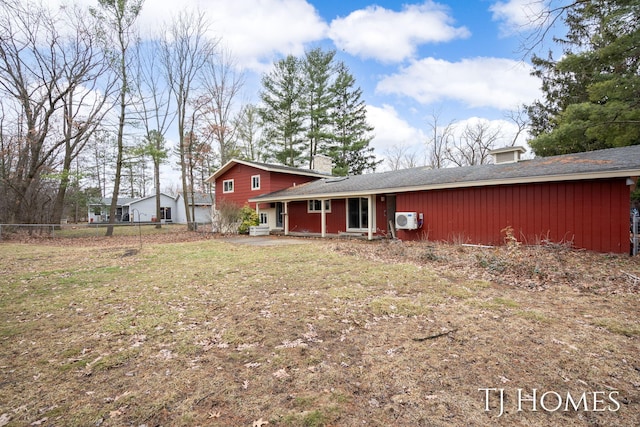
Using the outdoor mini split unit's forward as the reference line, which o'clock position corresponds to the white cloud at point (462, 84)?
The white cloud is roughly at 5 o'clock from the outdoor mini split unit.

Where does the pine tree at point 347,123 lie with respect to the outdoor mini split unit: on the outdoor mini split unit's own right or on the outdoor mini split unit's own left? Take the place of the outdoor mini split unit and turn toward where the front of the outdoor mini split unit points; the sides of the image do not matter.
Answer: on the outdoor mini split unit's own right

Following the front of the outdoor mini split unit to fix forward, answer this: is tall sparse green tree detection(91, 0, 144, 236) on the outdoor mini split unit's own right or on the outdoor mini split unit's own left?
on the outdoor mini split unit's own right

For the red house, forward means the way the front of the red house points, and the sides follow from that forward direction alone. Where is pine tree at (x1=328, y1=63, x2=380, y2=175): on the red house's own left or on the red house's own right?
on the red house's own right

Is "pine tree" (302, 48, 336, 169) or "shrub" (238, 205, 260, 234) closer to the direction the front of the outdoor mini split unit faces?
the shrub

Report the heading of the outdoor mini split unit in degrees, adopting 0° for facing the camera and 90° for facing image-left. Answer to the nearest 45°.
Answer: approximately 45°

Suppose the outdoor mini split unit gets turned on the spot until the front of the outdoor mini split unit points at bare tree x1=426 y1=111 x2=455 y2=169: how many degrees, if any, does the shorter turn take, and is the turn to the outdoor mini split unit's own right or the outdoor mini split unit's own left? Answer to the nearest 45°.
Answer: approximately 135° to the outdoor mini split unit's own right

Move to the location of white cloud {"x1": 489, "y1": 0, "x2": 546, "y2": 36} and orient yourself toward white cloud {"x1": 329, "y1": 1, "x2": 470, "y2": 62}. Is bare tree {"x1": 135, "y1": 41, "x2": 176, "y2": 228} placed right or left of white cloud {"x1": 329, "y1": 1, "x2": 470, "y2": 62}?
left

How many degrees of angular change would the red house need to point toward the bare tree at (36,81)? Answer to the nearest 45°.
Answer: approximately 45° to its right
